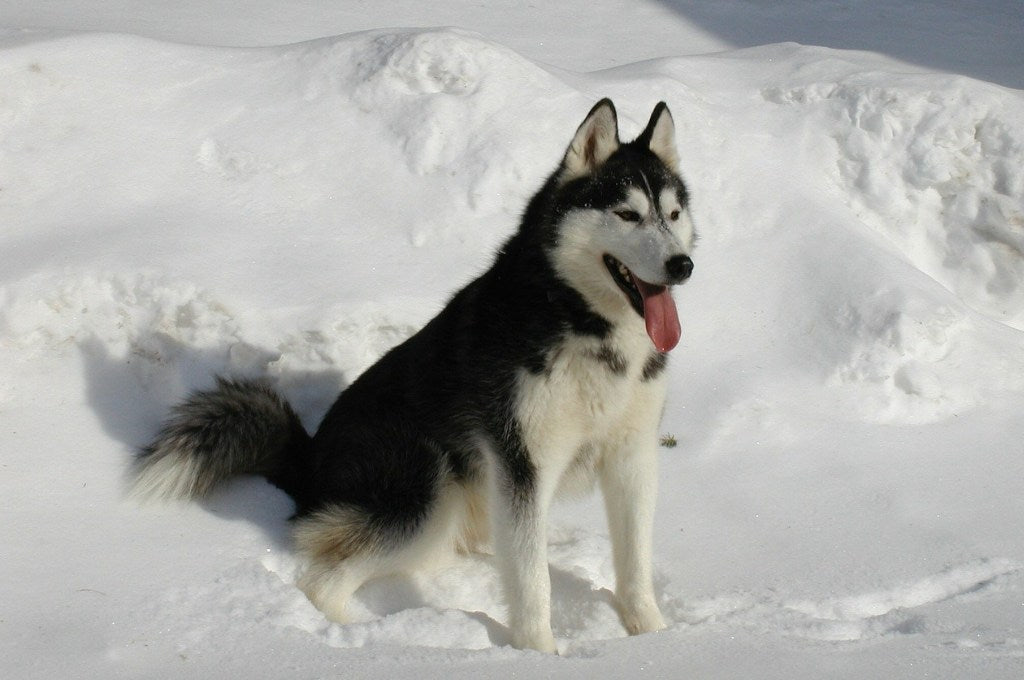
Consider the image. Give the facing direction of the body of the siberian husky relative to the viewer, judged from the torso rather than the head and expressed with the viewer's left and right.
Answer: facing the viewer and to the right of the viewer
